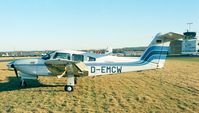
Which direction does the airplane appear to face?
to the viewer's left
